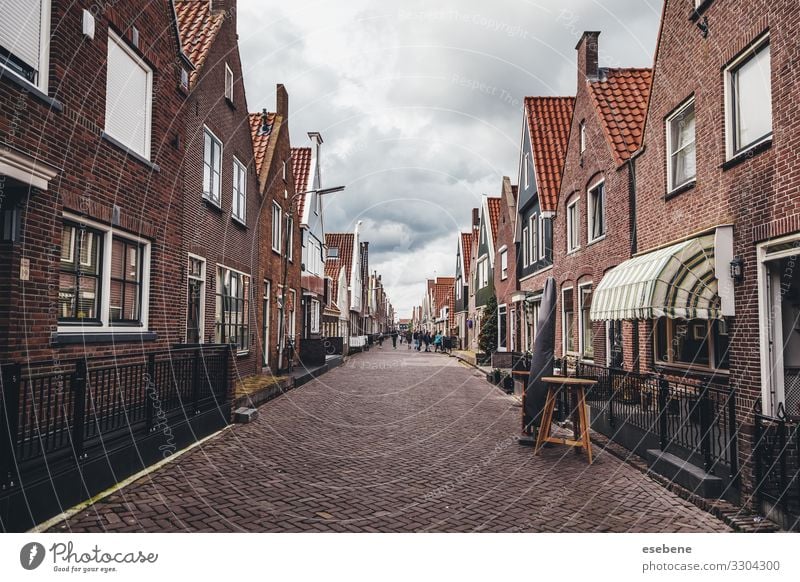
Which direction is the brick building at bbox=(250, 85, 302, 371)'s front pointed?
to the viewer's right

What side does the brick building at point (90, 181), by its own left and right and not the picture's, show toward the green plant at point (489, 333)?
left

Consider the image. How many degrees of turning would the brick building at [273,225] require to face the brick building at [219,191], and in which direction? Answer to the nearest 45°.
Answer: approximately 90° to its right

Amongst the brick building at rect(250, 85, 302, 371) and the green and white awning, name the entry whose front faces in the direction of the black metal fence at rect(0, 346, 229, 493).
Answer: the green and white awning

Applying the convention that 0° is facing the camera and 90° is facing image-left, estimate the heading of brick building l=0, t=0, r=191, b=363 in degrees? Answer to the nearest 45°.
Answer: approximately 315°

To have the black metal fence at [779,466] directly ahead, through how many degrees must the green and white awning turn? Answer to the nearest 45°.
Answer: approximately 45° to its left

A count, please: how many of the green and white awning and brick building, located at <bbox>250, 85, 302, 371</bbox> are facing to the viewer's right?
1

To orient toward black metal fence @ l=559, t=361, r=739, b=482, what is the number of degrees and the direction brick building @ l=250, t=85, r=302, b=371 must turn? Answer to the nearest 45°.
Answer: approximately 90° to its right

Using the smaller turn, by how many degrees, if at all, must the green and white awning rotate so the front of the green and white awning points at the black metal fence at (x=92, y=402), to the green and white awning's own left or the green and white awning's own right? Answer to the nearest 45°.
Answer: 0° — it already faces it

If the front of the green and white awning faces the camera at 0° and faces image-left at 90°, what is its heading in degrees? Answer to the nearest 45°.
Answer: approximately 45°
